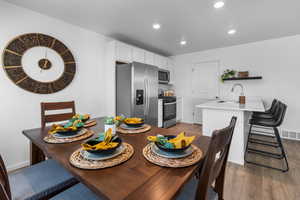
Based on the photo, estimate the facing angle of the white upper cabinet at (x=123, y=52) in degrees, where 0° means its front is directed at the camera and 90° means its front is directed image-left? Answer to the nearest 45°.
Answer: approximately 315°

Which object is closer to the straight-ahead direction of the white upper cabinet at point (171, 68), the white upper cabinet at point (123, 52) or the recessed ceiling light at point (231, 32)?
the recessed ceiling light

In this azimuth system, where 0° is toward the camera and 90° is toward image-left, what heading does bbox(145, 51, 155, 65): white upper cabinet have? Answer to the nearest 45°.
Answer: approximately 315°

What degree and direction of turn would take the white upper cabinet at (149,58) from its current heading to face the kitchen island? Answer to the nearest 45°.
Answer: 0° — it already faces it

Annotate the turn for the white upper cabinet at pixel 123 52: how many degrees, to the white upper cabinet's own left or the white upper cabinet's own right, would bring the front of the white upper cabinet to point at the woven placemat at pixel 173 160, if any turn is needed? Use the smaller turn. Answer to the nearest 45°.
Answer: approximately 45° to the white upper cabinet's own right

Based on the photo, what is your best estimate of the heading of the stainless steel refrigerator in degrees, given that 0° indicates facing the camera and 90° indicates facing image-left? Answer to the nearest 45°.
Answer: approximately 315°

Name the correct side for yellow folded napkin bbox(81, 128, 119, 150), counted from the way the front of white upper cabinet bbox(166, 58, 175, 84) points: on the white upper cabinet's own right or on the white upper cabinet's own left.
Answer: on the white upper cabinet's own right

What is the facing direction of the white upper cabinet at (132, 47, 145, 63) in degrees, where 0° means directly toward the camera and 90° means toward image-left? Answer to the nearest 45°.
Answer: approximately 315°
